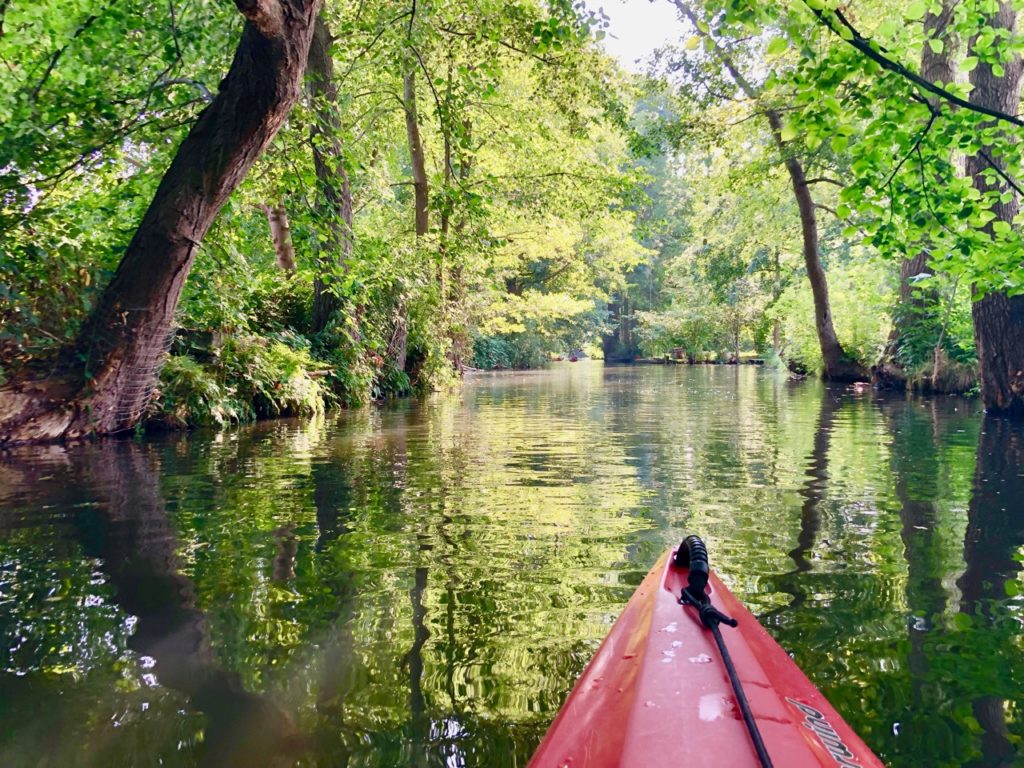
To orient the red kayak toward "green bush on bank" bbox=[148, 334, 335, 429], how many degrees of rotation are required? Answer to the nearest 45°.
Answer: approximately 45° to its left

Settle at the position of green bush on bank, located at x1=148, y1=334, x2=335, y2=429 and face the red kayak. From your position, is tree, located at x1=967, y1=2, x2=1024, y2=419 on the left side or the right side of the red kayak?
left

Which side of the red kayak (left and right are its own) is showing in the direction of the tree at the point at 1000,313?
front

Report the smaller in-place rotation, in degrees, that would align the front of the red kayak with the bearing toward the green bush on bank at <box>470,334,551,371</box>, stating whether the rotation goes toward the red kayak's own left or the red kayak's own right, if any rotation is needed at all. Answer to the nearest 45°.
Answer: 0° — it already faces it

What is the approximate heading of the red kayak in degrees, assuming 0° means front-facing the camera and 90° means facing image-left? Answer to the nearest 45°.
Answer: approximately 180°

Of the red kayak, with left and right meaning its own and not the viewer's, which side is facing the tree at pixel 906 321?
front
